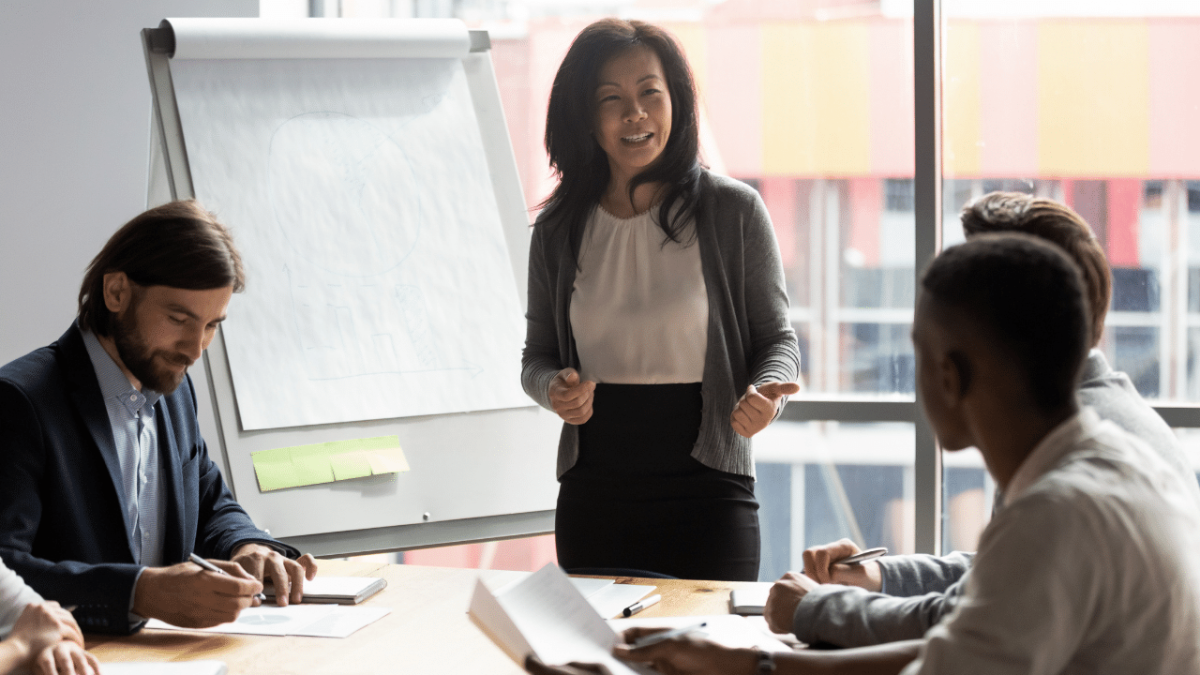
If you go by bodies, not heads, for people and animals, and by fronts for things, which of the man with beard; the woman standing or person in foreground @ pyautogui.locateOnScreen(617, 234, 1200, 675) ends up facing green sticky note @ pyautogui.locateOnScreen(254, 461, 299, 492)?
the person in foreground

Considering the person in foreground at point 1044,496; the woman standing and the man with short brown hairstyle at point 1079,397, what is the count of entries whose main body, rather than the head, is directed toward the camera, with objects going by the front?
1

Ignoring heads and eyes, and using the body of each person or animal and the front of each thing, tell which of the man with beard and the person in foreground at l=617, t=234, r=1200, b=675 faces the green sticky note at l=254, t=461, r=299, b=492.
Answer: the person in foreground

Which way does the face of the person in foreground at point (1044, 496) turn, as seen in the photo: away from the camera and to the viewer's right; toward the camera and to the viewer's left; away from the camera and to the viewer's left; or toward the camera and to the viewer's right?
away from the camera and to the viewer's left

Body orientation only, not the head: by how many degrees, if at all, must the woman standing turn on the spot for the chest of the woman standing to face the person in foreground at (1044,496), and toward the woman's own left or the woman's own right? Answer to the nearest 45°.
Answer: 0° — they already face them

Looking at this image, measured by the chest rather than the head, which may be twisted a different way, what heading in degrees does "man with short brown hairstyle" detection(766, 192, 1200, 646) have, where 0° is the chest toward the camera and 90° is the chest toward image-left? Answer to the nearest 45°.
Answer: approximately 90°

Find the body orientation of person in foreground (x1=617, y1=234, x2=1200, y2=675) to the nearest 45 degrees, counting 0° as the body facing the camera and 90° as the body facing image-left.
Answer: approximately 135°

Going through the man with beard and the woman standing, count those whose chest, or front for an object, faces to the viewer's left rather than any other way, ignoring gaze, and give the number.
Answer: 0

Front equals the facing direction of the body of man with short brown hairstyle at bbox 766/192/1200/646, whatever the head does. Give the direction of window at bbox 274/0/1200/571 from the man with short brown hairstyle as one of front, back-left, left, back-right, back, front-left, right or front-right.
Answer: right

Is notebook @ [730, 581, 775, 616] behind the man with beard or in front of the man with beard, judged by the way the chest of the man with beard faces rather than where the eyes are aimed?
in front

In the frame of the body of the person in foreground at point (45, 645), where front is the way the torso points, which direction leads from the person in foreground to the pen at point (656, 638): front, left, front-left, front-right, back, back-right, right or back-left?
front-right

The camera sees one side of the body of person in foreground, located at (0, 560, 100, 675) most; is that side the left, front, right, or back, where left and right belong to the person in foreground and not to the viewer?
right

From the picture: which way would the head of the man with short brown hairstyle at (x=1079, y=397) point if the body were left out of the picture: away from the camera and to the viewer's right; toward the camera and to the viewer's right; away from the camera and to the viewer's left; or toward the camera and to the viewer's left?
away from the camera and to the viewer's left
